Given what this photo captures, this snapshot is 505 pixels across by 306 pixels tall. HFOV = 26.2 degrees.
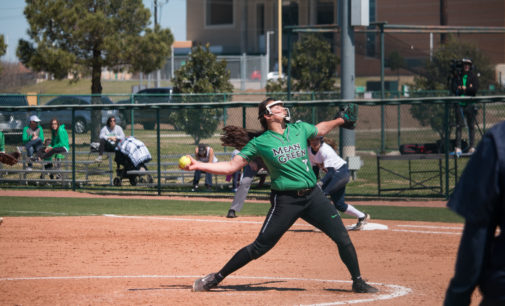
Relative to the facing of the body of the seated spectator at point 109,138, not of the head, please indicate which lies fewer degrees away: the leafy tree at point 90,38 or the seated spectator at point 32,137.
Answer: the seated spectator

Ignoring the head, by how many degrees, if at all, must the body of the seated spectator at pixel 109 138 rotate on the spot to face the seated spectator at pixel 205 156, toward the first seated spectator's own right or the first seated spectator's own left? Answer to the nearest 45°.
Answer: approximately 90° to the first seated spectator's own left

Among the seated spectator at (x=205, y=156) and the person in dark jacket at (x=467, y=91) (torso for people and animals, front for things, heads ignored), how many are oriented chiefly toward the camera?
2

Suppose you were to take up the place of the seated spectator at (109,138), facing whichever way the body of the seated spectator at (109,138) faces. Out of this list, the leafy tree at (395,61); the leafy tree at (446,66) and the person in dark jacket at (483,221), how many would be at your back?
2

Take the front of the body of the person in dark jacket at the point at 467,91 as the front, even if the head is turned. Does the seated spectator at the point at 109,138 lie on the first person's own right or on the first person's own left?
on the first person's own right

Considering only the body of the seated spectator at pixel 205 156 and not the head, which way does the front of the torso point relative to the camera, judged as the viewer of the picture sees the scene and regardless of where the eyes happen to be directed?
toward the camera

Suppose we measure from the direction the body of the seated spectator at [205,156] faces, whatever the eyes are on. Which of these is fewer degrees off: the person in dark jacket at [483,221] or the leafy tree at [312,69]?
the person in dark jacket

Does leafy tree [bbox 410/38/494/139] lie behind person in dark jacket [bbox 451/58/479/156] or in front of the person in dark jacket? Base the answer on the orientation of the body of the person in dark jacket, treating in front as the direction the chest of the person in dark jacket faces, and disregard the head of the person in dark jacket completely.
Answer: behind

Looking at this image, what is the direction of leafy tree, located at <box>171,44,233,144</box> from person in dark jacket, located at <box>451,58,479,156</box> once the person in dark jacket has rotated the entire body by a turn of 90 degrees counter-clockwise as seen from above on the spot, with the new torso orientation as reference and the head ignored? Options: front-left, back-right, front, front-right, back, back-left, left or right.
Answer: back-left

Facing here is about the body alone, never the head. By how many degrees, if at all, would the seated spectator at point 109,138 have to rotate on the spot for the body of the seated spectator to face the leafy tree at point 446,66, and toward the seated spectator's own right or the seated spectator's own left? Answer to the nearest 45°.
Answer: approximately 180°

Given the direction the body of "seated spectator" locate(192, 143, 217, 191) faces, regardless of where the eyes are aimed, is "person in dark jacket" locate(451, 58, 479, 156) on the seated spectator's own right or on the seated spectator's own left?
on the seated spectator's own left

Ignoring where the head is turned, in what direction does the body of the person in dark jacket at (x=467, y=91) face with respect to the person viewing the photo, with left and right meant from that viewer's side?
facing the viewer

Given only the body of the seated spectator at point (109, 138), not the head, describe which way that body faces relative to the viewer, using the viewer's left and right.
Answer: facing the viewer and to the left of the viewer

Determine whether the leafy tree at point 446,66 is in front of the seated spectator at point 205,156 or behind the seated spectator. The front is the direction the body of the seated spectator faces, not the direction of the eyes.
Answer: behind

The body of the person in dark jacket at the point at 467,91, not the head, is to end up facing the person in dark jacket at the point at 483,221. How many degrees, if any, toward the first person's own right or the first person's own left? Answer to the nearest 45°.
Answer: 0° — they already face them
